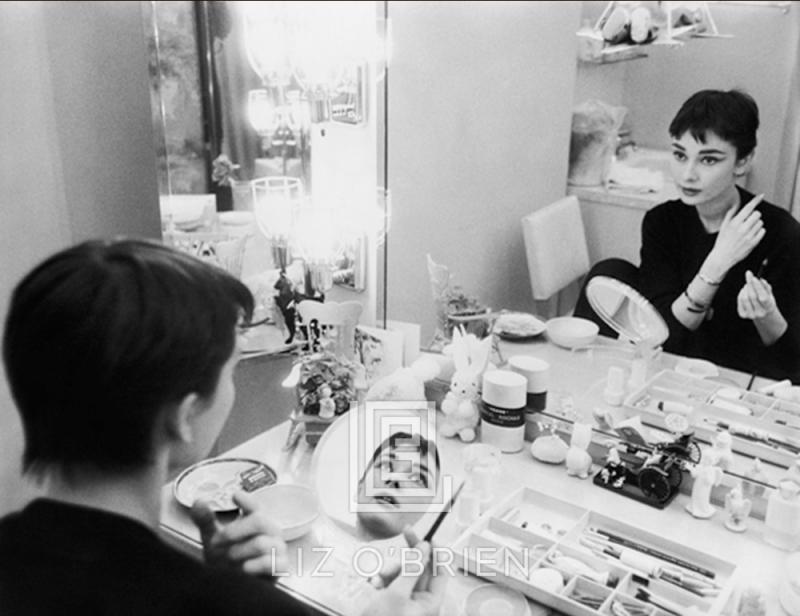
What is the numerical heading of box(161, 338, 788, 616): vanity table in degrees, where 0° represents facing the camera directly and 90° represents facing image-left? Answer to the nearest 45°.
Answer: approximately 45°

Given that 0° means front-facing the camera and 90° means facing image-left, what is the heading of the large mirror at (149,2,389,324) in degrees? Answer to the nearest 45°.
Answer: approximately 45°

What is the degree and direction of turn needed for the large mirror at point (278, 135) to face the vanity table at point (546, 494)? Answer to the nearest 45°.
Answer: approximately 90° to its left

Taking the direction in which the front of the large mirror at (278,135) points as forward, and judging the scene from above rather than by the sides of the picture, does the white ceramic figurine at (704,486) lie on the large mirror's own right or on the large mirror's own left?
on the large mirror's own left
